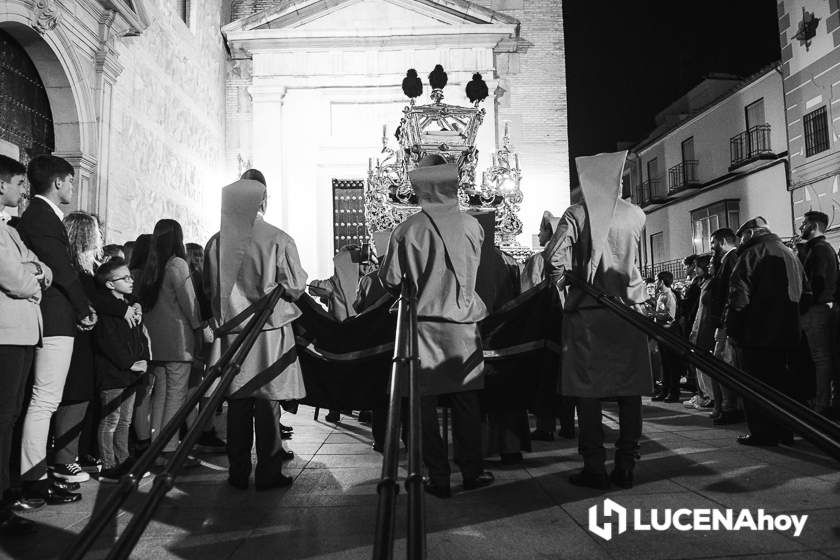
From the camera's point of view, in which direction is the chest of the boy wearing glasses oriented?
to the viewer's right

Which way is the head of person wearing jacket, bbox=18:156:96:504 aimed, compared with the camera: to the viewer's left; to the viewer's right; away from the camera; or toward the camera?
to the viewer's right

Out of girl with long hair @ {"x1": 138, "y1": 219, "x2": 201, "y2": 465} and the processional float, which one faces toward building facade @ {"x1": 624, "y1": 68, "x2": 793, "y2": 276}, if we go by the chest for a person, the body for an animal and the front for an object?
the girl with long hair

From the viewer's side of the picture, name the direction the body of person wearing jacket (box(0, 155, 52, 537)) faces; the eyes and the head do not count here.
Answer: to the viewer's right

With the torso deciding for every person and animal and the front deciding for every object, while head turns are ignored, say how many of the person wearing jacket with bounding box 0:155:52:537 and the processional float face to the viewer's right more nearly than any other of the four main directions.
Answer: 1

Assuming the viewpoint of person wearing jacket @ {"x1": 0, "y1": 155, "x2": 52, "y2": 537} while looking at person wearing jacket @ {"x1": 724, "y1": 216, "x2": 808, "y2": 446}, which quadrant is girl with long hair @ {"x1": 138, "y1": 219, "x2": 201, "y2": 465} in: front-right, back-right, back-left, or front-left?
front-left

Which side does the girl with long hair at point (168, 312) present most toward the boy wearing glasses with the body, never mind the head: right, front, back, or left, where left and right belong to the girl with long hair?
back

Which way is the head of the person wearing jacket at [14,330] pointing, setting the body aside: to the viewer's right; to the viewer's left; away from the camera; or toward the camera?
to the viewer's right

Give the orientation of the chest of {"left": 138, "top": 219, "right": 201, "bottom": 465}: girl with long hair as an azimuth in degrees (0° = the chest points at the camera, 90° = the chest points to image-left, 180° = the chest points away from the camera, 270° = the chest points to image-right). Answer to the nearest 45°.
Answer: approximately 225°

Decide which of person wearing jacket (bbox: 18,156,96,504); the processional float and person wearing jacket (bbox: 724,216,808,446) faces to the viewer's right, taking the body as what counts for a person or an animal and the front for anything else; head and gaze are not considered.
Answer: person wearing jacket (bbox: 18,156,96,504)

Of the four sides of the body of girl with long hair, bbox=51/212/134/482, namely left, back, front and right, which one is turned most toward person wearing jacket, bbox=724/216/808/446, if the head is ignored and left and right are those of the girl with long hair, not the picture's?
front

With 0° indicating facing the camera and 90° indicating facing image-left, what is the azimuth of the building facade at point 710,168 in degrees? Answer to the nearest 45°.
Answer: approximately 45°

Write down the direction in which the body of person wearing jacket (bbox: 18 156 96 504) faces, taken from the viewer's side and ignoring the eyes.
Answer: to the viewer's right

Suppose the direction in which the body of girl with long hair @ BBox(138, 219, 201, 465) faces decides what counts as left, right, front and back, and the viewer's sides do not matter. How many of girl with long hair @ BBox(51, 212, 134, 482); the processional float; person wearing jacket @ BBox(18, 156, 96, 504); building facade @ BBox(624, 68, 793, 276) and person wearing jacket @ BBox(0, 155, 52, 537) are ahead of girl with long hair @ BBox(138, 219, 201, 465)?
2

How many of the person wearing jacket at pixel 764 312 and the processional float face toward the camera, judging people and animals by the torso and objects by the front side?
1

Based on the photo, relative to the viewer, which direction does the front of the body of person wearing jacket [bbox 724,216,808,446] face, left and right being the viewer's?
facing away from the viewer and to the left of the viewer

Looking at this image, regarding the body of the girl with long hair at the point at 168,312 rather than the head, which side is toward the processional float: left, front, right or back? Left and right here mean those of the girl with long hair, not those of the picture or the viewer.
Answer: front
